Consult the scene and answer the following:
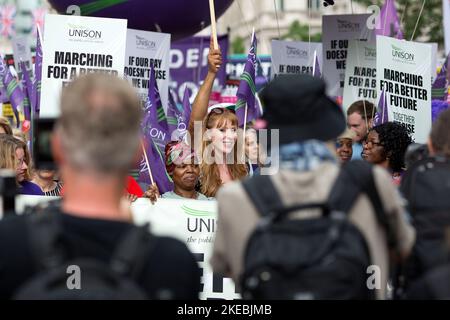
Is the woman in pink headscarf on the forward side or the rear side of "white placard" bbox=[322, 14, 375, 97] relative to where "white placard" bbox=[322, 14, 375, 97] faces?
on the forward side

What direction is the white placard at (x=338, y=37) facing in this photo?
toward the camera

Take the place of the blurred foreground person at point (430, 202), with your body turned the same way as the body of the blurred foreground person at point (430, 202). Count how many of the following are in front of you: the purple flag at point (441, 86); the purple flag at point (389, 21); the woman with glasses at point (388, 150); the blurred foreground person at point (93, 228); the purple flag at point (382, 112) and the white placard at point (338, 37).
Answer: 5

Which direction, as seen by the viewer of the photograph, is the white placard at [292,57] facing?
facing the viewer

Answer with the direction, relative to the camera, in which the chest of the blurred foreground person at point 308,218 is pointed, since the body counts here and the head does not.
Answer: away from the camera

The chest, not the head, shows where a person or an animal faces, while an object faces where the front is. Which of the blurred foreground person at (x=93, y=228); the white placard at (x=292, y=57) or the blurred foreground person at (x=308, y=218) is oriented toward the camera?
the white placard

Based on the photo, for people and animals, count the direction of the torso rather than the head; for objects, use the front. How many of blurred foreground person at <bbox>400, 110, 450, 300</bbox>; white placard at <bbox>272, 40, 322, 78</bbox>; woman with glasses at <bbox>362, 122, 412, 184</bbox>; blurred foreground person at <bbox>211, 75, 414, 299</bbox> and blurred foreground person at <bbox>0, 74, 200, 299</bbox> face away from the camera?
3

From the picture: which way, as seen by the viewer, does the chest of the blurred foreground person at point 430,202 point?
away from the camera

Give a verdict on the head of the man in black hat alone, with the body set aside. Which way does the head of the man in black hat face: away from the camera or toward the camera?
away from the camera
